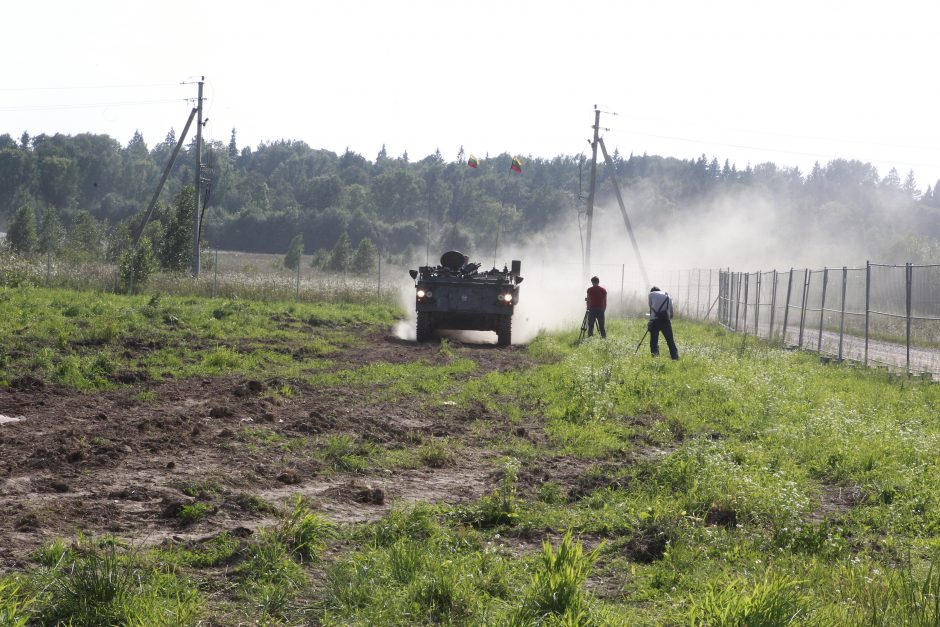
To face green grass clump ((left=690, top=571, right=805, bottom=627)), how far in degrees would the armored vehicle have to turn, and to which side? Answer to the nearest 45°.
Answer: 0° — it already faces it

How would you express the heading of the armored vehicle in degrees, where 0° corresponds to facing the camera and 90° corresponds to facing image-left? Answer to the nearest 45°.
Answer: approximately 0°

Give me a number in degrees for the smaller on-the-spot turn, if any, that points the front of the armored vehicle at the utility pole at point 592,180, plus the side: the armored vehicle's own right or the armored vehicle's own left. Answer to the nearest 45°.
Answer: approximately 180°

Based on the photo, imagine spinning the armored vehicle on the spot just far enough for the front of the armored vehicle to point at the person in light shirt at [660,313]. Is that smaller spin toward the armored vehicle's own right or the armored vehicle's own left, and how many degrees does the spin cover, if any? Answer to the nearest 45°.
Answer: approximately 45° to the armored vehicle's own left

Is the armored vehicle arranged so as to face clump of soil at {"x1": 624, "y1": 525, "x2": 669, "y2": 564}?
yes

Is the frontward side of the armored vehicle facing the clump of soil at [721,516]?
yes

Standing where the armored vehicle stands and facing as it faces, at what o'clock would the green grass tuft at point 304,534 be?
The green grass tuft is roughly at 12 o'clock from the armored vehicle.

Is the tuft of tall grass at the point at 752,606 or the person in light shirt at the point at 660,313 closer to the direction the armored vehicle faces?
the tuft of tall grass

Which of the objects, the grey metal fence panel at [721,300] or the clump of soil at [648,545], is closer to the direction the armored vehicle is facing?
the clump of soil
